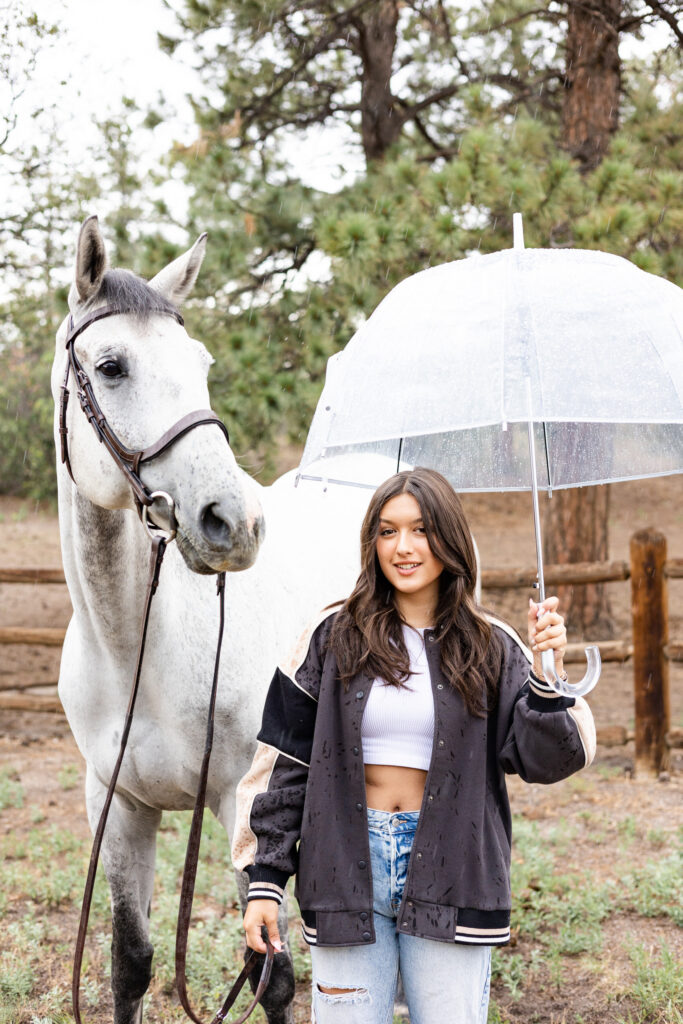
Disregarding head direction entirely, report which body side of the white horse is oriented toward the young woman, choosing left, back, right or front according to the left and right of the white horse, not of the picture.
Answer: left

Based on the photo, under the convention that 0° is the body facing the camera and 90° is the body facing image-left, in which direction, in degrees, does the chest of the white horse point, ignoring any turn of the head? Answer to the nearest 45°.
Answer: approximately 45°

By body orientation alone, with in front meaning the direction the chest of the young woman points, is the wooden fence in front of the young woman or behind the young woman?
behind

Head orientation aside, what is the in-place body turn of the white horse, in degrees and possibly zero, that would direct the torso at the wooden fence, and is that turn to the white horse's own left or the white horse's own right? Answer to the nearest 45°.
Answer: approximately 180°

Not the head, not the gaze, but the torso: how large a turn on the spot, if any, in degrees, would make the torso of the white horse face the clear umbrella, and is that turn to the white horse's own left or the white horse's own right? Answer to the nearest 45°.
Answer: approximately 90° to the white horse's own left

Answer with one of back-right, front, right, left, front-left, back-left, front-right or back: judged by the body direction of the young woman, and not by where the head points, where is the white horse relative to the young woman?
back-right

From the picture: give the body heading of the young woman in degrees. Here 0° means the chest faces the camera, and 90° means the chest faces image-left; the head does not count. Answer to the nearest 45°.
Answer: approximately 0°
